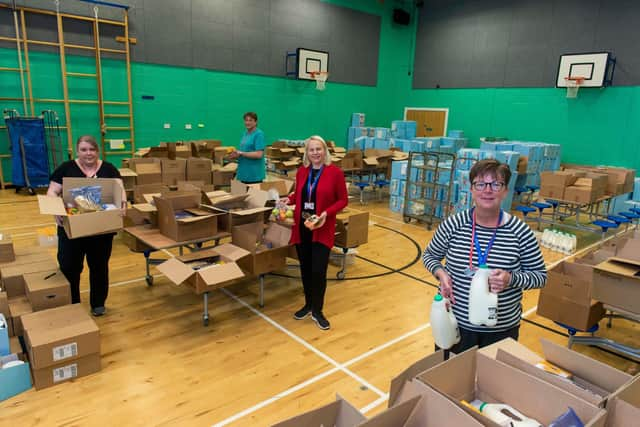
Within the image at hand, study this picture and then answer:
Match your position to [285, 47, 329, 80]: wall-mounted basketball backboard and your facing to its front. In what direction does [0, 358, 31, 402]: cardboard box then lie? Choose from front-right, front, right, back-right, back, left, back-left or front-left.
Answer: front-right

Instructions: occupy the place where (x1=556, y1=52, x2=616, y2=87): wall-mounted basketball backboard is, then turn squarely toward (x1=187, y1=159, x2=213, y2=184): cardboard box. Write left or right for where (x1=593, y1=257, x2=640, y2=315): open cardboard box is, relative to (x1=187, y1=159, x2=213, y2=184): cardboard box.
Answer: left

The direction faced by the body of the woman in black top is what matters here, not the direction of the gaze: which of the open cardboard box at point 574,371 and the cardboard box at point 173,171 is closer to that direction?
the open cardboard box

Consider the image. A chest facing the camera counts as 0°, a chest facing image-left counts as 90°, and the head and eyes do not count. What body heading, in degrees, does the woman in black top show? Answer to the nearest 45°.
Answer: approximately 0°

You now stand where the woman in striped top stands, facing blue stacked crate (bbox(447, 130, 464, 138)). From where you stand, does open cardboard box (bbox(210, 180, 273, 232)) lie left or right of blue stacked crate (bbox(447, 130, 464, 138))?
left

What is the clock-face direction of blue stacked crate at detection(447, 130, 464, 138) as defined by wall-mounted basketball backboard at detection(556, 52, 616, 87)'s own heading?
The blue stacked crate is roughly at 2 o'clock from the wall-mounted basketball backboard.

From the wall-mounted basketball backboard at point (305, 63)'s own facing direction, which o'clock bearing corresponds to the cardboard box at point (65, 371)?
The cardboard box is roughly at 2 o'clock from the wall-mounted basketball backboard.

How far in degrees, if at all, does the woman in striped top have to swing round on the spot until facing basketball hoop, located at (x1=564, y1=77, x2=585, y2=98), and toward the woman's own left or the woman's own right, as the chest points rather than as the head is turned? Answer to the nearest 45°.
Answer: approximately 180°

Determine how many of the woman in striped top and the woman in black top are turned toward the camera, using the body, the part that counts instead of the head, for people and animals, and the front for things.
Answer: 2

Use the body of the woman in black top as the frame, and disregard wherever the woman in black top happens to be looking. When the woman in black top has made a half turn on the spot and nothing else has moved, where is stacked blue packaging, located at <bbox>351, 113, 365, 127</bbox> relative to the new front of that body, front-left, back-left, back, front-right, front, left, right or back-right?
front-right
